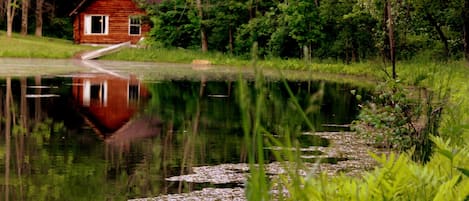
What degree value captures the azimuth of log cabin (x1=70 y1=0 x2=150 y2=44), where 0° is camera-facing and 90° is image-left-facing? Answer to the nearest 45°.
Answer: approximately 0°
